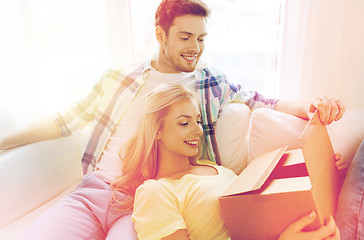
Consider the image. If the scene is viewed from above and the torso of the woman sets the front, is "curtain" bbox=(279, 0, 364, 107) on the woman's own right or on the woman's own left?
on the woman's own left

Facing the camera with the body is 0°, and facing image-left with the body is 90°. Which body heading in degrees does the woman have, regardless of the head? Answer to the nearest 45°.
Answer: approximately 315°
